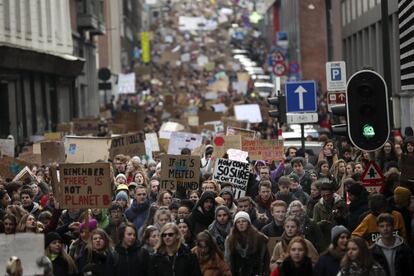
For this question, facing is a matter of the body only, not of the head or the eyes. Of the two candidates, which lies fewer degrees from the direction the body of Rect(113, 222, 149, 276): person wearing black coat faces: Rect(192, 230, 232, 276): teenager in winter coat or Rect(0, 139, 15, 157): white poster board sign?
the teenager in winter coat

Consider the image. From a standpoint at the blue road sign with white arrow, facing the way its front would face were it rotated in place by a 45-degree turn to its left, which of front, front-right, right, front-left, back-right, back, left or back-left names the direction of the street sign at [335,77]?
left

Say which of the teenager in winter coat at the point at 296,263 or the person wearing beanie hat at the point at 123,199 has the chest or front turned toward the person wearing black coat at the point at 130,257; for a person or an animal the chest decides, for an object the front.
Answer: the person wearing beanie hat

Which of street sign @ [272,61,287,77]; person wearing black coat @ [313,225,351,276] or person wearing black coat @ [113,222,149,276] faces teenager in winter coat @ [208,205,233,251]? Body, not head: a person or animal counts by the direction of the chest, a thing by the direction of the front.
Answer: the street sign

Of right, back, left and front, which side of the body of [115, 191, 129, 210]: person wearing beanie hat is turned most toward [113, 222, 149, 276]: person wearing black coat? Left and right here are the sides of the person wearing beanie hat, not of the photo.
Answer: front

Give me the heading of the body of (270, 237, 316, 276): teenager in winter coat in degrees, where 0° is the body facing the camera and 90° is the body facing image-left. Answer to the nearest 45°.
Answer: approximately 0°

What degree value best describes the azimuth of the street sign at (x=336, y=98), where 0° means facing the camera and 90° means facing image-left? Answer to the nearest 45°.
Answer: approximately 0°

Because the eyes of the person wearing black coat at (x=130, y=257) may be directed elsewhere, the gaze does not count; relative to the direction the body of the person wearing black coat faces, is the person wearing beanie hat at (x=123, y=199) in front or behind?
behind
